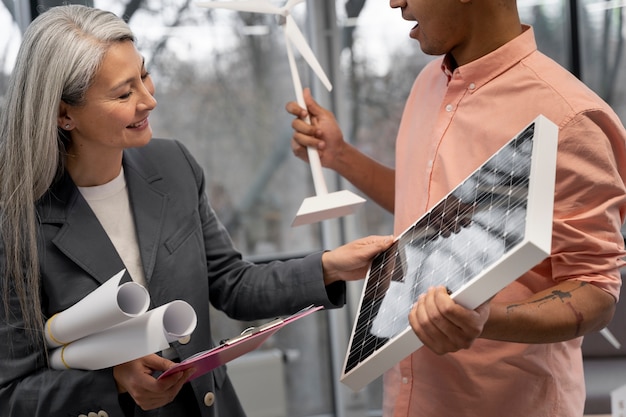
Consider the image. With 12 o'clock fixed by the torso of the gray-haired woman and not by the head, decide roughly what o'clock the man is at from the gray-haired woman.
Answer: The man is roughly at 11 o'clock from the gray-haired woman.

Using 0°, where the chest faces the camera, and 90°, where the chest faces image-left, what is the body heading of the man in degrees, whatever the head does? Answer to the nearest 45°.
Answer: approximately 45°

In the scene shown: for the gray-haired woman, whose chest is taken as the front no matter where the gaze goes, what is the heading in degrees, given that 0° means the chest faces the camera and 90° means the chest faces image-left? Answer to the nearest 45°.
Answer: approximately 315°

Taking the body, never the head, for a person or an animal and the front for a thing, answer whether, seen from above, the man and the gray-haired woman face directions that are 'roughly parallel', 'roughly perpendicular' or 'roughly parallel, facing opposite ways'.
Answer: roughly perpendicular
